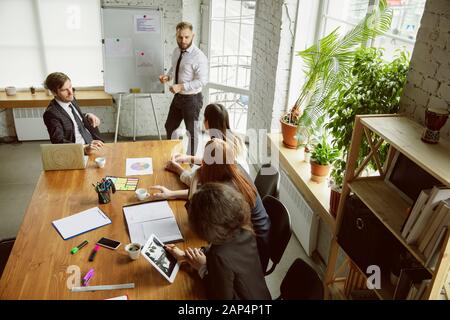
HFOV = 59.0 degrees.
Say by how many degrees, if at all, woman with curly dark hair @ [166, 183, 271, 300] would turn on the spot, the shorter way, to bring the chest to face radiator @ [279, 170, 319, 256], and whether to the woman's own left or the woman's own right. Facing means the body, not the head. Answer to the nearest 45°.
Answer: approximately 90° to the woman's own right

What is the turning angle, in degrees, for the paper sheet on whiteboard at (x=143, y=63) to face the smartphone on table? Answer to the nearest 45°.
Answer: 0° — it already faces it

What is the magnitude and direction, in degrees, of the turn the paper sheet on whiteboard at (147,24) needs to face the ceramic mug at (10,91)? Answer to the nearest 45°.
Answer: approximately 90° to its right

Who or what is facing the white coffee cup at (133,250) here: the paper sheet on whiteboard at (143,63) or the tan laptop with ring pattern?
the paper sheet on whiteboard

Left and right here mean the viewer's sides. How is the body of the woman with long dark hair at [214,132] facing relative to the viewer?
facing to the left of the viewer

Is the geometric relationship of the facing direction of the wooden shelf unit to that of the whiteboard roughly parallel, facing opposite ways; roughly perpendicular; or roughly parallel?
roughly perpendicular

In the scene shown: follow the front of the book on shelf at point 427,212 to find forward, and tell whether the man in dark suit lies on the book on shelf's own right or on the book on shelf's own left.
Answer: on the book on shelf's own right

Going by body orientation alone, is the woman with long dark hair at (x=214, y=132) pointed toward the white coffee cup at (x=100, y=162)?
yes

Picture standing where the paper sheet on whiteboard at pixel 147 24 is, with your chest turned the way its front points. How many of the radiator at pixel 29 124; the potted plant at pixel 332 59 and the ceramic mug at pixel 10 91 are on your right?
2

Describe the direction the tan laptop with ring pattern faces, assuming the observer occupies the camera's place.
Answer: facing away from the viewer

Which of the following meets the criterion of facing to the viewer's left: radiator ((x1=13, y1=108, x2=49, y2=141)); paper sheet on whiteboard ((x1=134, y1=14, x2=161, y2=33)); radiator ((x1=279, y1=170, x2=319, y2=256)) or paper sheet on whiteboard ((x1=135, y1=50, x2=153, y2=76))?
radiator ((x1=279, y1=170, x2=319, y2=256))

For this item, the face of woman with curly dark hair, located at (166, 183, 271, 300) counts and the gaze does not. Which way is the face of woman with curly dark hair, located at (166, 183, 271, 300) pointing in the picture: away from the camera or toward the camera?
away from the camera

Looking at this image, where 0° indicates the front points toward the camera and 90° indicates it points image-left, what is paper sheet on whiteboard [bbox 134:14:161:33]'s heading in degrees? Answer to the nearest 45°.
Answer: approximately 0°

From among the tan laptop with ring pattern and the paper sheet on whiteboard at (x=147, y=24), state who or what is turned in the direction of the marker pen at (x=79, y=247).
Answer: the paper sheet on whiteboard

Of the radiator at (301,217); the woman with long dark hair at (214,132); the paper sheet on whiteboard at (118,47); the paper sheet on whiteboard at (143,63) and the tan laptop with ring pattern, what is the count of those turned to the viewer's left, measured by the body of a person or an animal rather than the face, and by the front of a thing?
2
